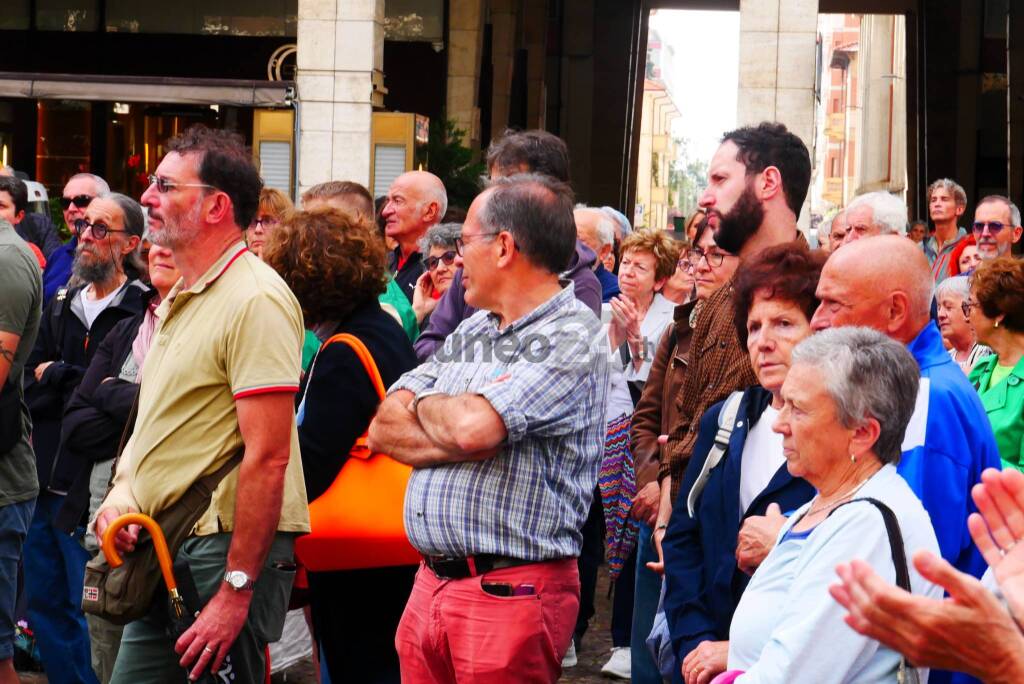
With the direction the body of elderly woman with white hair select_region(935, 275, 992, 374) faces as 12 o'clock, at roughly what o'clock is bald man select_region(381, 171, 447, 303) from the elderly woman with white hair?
The bald man is roughly at 1 o'clock from the elderly woman with white hair.

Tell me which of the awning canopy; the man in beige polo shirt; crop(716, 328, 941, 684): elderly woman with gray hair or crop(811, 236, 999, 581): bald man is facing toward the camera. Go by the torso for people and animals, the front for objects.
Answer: the awning canopy

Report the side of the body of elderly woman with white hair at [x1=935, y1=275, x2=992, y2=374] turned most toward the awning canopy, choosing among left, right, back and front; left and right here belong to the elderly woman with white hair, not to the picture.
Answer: right

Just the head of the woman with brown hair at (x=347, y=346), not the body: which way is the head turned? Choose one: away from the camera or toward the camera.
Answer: away from the camera

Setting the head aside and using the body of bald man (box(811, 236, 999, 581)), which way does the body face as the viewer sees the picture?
to the viewer's left

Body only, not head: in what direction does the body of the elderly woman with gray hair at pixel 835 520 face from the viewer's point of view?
to the viewer's left

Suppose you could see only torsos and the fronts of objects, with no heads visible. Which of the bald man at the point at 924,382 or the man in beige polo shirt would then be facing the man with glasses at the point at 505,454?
the bald man

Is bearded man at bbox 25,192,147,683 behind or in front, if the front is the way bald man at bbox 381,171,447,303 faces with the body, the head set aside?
in front

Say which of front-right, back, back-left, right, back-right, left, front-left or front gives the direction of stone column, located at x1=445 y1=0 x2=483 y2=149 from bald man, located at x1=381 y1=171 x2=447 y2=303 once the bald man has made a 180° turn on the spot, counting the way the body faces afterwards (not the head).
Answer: front-left

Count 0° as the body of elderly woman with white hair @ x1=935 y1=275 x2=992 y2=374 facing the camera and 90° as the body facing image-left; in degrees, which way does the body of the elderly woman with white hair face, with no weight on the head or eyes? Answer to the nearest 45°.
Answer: approximately 45°

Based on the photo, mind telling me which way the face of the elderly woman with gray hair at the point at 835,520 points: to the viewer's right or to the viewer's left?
to the viewer's left

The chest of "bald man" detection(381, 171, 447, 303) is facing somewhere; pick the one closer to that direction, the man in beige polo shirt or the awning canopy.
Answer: the man in beige polo shirt

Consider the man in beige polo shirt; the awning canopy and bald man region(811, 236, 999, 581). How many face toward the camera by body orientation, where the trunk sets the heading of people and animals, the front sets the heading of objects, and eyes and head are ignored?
1

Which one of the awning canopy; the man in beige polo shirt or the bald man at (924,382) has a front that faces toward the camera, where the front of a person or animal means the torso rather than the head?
the awning canopy

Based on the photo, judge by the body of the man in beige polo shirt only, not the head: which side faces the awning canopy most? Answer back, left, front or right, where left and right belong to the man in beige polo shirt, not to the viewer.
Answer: right
